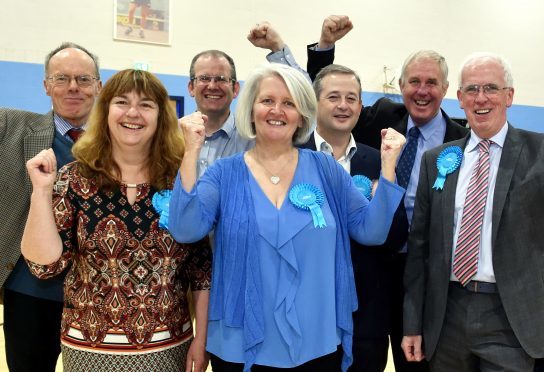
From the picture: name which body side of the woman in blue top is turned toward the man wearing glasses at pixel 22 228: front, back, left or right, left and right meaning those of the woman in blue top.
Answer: right

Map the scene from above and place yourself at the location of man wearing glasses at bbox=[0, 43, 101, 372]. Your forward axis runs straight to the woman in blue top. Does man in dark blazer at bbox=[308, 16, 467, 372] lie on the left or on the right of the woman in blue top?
left

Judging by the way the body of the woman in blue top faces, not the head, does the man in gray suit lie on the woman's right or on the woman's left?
on the woman's left

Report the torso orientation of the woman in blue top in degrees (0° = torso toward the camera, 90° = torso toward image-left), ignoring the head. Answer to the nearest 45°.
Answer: approximately 0°

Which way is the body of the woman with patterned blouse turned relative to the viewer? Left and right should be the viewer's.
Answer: facing the viewer

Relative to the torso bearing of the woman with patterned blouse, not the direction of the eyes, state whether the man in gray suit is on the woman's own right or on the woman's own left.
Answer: on the woman's own left

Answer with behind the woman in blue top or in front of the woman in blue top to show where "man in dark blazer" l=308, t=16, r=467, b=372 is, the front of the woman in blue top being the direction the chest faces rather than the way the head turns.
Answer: behind

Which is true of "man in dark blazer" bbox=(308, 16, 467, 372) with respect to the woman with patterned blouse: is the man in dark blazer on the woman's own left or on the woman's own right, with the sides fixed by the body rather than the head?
on the woman's own left

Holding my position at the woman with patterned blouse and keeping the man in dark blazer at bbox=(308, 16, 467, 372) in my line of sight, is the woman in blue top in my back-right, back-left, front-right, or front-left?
front-right

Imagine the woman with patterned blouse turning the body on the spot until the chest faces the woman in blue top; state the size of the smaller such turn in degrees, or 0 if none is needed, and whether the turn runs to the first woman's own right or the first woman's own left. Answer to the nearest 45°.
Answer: approximately 90° to the first woman's own left

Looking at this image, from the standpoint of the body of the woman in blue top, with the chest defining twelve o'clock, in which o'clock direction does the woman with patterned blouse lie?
The woman with patterned blouse is roughly at 3 o'clock from the woman in blue top.
